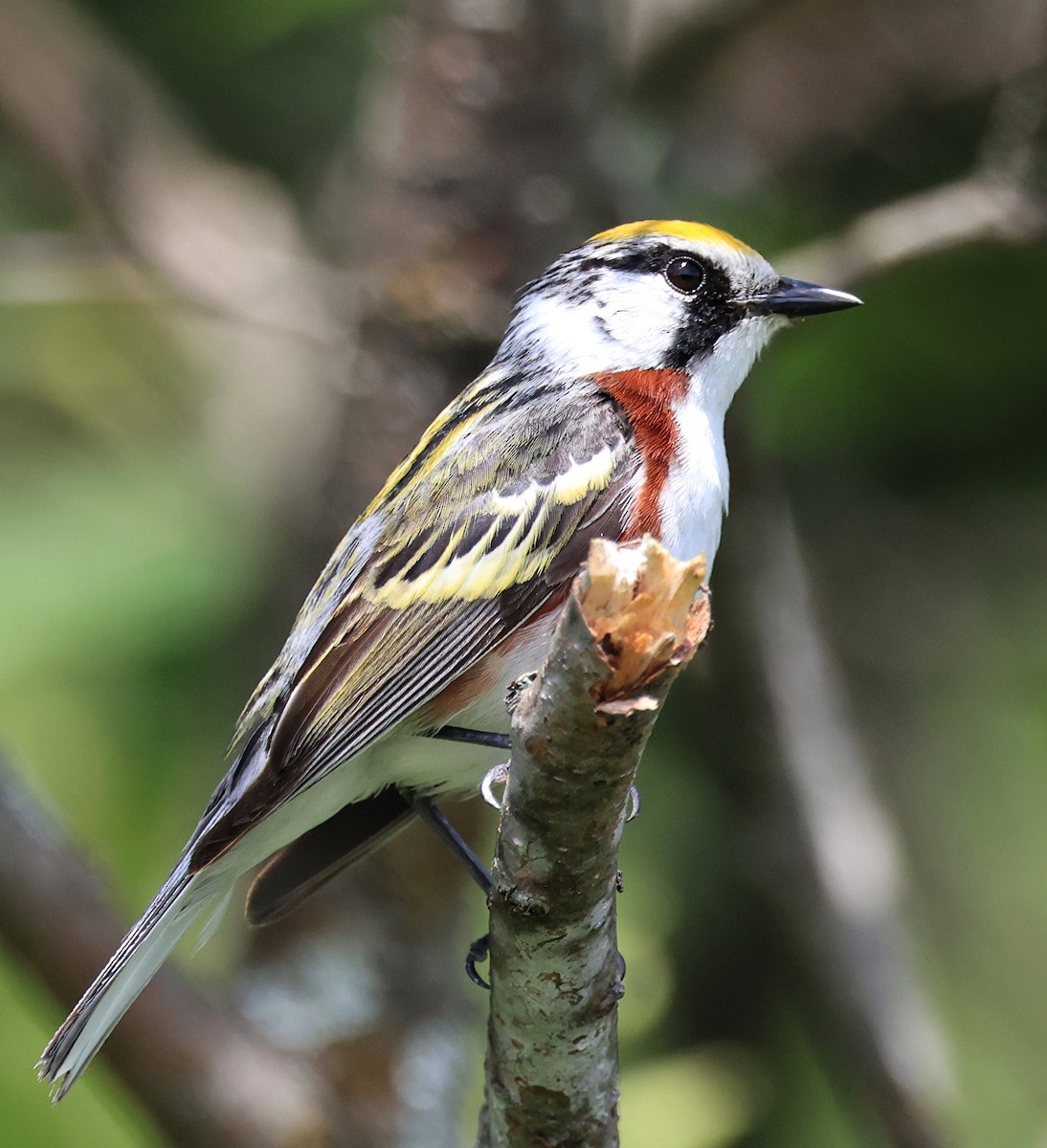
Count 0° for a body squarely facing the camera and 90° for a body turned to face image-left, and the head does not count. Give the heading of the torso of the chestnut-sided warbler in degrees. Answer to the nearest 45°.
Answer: approximately 270°
